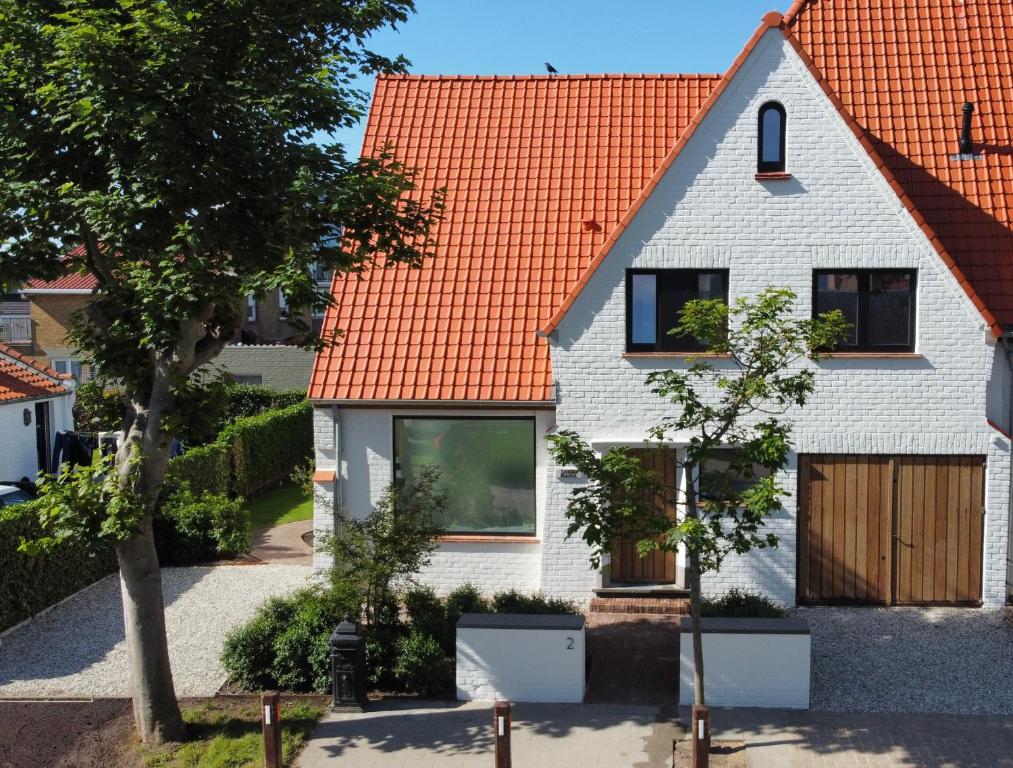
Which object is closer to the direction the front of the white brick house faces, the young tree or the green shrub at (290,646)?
the young tree

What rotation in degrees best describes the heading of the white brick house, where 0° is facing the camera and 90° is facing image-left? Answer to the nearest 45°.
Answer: approximately 0°

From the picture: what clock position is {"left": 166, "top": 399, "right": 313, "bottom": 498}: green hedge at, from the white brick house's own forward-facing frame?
The green hedge is roughly at 4 o'clock from the white brick house.

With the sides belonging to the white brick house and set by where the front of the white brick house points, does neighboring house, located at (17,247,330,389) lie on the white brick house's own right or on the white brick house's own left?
on the white brick house's own right

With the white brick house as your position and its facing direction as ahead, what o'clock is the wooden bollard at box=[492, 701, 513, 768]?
The wooden bollard is roughly at 1 o'clock from the white brick house.

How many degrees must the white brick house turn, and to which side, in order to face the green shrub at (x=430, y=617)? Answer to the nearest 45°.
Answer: approximately 45° to its right

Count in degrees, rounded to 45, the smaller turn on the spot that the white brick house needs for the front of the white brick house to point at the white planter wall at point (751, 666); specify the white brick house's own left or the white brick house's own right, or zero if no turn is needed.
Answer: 0° — it already faces it

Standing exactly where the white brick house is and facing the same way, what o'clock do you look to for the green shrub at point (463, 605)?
The green shrub is roughly at 2 o'clock from the white brick house.

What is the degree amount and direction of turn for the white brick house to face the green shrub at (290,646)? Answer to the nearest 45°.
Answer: approximately 45° to its right

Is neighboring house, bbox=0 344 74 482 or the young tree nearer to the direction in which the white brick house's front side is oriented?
the young tree

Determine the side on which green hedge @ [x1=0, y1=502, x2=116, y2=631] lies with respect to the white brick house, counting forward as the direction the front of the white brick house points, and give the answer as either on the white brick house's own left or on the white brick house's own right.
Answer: on the white brick house's own right

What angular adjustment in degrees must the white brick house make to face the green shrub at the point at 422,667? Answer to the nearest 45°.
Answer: approximately 45° to its right

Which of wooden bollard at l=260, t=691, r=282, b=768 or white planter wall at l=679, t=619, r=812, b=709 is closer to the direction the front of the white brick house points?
the white planter wall
